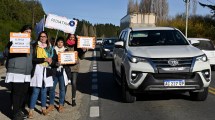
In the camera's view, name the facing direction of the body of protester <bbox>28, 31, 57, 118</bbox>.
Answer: toward the camera

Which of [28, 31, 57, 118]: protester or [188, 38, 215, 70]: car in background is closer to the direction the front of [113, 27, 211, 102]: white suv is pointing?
the protester

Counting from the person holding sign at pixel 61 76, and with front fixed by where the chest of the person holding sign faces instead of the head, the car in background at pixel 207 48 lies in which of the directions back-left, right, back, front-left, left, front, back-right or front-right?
back-left

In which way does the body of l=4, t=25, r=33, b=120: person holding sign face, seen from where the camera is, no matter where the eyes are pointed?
toward the camera

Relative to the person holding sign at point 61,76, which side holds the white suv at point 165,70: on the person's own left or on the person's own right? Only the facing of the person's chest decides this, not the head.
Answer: on the person's own left

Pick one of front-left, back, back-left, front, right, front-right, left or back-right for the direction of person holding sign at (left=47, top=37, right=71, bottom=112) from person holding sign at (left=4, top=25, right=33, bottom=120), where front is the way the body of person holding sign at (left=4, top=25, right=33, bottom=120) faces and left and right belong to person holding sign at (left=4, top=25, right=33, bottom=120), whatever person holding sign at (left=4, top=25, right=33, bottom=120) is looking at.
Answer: back-left

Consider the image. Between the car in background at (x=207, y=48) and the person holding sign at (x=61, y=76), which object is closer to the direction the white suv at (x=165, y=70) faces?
the person holding sign

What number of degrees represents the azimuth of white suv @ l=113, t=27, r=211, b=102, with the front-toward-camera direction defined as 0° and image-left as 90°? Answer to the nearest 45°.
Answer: approximately 0°

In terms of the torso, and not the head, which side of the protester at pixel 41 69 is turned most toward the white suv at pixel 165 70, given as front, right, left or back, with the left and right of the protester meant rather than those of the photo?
left

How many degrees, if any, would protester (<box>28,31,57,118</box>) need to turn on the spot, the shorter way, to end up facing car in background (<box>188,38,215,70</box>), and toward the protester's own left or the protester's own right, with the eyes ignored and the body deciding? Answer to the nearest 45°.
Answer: approximately 135° to the protester's own left

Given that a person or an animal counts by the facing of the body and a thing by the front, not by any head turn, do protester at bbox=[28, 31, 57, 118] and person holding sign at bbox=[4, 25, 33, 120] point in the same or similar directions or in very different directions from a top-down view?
same or similar directions

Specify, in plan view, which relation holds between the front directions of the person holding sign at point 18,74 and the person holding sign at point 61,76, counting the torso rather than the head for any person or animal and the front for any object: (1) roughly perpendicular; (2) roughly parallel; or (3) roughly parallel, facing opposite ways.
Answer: roughly parallel
